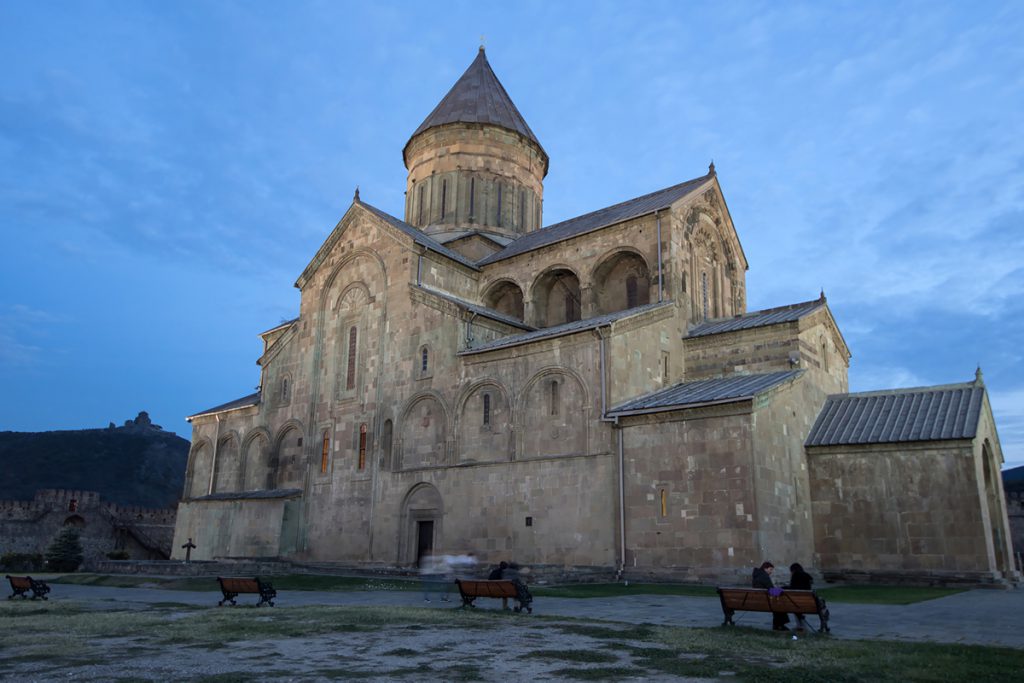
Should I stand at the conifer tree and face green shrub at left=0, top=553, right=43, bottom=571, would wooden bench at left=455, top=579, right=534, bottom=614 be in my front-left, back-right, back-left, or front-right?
back-left

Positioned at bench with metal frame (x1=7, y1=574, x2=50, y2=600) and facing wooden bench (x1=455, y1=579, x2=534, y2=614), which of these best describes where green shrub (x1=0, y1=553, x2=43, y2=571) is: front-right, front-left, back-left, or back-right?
back-left

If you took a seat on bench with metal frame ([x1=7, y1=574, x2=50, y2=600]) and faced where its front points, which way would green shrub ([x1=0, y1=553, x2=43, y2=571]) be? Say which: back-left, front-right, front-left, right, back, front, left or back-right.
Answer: front-left

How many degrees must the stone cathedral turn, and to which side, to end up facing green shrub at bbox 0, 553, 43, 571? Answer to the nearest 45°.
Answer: approximately 135° to its right

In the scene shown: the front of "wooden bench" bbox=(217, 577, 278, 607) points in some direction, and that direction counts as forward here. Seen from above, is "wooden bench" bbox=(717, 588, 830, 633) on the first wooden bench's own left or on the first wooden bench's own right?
on the first wooden bench's own right

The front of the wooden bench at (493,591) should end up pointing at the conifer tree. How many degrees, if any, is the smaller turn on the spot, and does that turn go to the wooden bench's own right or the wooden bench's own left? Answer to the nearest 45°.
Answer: approximately 90° to the wooden bench's own left

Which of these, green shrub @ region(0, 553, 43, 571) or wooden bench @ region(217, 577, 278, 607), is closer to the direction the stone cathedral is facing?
the wooden bench

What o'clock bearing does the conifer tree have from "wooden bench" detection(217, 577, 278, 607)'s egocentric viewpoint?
The conifer tree is roughly at 10 o'clock from the wooden bench.

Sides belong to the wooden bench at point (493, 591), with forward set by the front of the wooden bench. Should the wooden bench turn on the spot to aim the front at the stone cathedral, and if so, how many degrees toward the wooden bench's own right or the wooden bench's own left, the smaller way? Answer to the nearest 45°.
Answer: approximately 45° to the wooden bench's own left

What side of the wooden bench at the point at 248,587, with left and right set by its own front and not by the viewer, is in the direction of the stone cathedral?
front

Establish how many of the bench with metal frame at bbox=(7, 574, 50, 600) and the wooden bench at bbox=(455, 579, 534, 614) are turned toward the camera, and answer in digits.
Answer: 0

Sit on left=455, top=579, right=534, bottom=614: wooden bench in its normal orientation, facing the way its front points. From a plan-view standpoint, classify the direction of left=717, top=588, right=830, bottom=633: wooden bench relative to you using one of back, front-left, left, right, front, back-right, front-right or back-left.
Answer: right

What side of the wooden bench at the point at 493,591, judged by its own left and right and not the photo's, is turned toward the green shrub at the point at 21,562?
left

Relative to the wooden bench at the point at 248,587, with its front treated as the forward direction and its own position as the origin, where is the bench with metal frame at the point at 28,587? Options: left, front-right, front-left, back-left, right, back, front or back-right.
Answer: left

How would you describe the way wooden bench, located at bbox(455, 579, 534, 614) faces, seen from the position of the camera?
facing away from the viewer and to the right of the viewer
